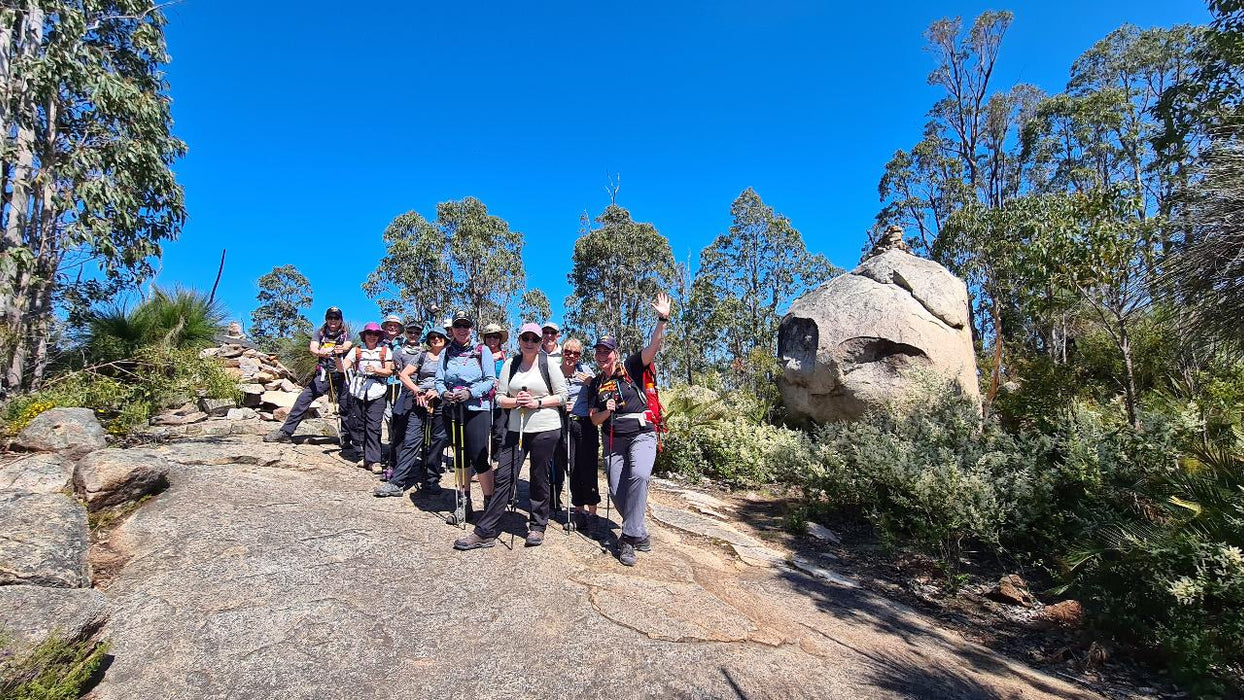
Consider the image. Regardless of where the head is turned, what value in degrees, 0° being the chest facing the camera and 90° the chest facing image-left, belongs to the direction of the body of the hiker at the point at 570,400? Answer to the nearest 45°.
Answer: approximately 0°

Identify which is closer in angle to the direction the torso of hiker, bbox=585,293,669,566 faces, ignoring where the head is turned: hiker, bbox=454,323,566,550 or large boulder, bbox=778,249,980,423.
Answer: the hiker

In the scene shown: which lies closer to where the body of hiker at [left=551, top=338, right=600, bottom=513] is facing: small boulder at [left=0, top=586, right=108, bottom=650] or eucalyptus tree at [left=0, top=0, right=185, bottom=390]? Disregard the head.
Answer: the small boulder

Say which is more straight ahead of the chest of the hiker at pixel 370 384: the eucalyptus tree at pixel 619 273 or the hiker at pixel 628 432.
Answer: the hiker

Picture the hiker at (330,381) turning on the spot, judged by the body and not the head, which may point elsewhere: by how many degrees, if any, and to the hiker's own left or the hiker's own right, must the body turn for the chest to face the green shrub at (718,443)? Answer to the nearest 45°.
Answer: approximately 90° to the hiker's own left

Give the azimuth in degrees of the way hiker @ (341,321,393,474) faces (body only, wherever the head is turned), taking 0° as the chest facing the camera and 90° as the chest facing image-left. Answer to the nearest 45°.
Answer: approximately 0°

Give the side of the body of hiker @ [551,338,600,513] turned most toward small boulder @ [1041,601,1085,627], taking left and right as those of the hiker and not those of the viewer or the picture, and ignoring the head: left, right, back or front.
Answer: left

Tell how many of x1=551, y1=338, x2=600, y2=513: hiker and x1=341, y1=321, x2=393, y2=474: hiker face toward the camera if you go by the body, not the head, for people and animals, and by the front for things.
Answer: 2

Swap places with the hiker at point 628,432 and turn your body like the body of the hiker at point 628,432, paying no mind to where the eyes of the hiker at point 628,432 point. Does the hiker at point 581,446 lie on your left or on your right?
on your right

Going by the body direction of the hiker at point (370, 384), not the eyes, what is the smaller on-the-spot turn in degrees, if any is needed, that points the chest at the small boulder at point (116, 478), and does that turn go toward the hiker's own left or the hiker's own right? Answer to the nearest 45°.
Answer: approximately 45° to the hiker's own right

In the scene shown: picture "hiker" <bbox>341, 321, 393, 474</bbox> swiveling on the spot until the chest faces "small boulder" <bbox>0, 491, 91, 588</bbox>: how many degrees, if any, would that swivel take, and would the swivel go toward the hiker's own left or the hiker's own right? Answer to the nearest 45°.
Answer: approximately 45° to the hiker's own right

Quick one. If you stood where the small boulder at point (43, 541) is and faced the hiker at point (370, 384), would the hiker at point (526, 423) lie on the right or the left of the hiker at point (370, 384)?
right

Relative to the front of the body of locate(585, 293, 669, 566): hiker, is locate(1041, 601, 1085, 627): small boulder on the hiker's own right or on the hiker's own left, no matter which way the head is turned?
on the hiker's own left
